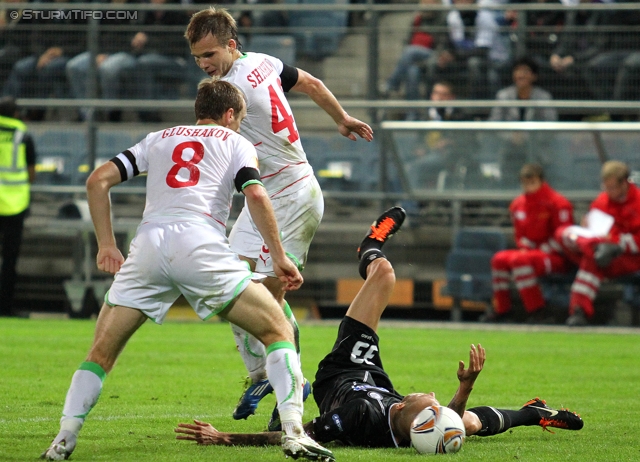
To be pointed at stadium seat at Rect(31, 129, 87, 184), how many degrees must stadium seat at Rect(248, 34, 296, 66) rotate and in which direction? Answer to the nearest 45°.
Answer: approximately 90° to its right

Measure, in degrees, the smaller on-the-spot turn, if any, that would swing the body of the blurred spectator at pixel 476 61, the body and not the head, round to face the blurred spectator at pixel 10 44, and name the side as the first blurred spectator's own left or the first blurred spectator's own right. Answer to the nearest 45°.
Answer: approximately 90° to the first blurred spectator's own right

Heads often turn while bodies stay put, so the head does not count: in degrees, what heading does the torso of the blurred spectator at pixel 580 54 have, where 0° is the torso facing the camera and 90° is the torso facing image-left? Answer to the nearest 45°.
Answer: approximately 45°

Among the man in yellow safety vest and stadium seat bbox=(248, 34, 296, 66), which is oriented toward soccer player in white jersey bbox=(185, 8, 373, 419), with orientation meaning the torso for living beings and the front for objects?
the stadium seat

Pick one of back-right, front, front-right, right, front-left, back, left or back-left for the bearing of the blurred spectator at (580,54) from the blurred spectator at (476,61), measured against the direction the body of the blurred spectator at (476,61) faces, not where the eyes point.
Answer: left

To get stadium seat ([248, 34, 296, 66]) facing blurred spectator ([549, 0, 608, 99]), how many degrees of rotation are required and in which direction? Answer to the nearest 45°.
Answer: approximately 90° to its left
